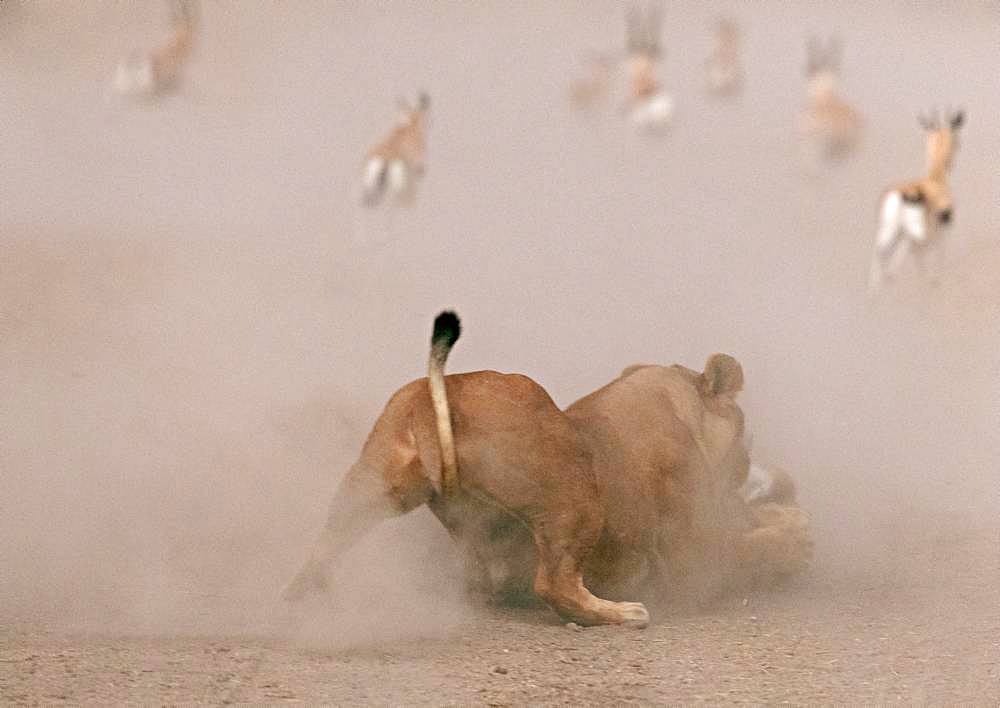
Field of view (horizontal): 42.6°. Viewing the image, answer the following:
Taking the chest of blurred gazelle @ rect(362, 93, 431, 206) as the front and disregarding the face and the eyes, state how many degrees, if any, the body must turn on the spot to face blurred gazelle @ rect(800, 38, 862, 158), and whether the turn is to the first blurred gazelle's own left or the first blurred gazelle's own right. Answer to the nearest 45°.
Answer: approximately 45° to the first blurred gazelle's own right

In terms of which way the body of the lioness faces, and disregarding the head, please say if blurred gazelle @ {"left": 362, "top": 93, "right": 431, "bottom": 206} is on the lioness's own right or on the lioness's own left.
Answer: on the lioness's own left

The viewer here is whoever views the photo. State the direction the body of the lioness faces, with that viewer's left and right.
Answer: facing away from the viewer and to the right of the viewer

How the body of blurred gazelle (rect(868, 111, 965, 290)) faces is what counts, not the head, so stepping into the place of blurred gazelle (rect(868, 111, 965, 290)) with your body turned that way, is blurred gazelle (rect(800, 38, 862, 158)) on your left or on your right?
on your left

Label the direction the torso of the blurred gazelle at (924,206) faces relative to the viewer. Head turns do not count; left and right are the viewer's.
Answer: facing away from the viewer and to the right of the viewer

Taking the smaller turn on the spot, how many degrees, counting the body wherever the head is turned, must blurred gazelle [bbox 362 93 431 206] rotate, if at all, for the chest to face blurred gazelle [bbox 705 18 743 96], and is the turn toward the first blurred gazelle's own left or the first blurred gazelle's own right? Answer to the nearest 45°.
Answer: approximately 45° to the first blurred gazelle's own right

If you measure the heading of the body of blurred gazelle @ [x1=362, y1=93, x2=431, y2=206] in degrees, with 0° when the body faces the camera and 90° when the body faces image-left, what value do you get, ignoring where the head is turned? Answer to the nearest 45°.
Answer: approximately 225°
